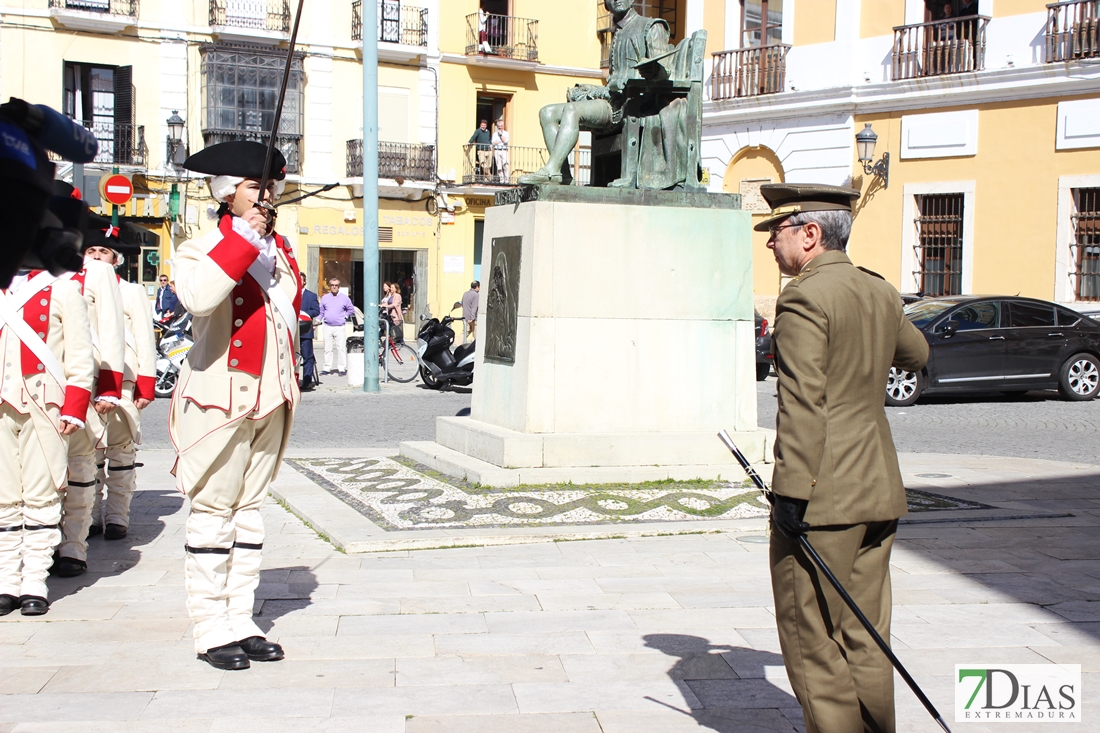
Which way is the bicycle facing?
to the viewer's right

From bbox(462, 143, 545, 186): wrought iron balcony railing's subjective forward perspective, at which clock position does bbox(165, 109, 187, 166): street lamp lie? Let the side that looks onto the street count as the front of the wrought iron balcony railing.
The street lamp is roughly at 2 o'clock from the wrought iron balcony railing.

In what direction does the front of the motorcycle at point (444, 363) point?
to the viewer's left

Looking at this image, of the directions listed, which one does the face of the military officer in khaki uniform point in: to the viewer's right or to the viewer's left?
to the viewer's left
